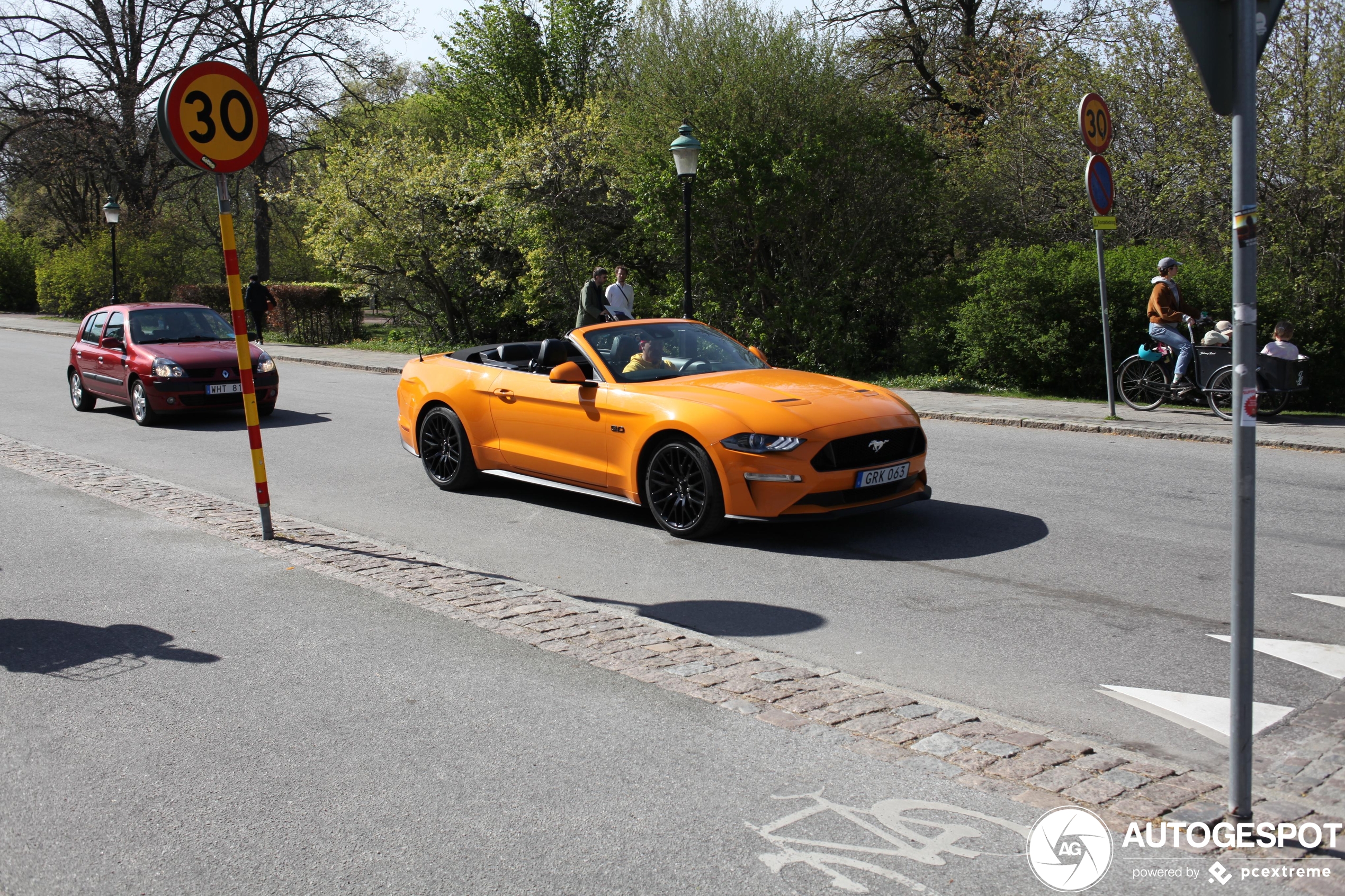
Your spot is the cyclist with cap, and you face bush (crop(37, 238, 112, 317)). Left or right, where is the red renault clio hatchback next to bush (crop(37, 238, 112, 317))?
left

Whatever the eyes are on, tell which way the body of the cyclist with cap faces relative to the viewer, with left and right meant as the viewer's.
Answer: facing to the right of the viewer

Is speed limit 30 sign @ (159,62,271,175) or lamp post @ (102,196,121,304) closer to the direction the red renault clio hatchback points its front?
the speed limit 30 sign

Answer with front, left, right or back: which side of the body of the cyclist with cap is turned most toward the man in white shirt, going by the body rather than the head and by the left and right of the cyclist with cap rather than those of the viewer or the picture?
back

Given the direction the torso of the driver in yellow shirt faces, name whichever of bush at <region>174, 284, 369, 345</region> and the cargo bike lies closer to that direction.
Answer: the cargo bike

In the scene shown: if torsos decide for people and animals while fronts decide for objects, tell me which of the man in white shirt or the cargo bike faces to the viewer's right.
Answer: the cargo bike

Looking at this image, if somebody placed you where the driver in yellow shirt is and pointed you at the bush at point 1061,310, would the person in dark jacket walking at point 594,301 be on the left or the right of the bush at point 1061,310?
left

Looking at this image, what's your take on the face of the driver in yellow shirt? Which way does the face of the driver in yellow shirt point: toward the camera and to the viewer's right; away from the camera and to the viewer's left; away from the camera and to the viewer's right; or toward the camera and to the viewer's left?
toward the camera and to the viewer's right

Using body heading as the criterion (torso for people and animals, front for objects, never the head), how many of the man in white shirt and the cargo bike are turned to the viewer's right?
1

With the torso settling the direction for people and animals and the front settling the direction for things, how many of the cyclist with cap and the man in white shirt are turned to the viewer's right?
1

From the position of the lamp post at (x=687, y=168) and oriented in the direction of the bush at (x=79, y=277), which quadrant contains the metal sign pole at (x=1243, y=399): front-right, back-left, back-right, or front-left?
back-left
